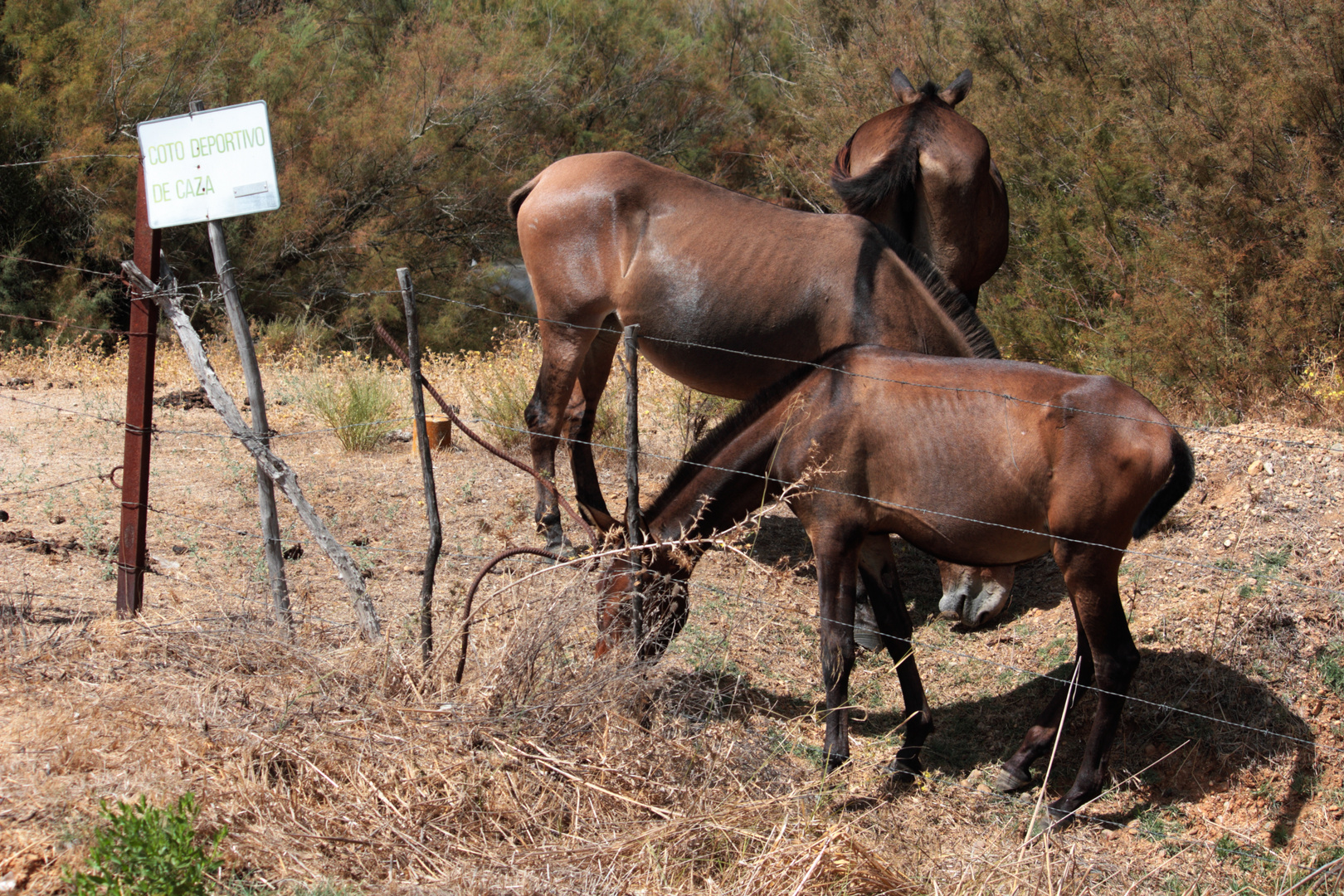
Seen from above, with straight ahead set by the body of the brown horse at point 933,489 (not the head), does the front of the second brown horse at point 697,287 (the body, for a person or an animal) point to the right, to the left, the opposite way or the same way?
the opposite way

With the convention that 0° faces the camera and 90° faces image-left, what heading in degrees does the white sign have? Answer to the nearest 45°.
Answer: approximately 0°

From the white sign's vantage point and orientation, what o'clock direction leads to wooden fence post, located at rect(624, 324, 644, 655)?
The wooden fence post is roughly at 10 o'clock from the white sign.

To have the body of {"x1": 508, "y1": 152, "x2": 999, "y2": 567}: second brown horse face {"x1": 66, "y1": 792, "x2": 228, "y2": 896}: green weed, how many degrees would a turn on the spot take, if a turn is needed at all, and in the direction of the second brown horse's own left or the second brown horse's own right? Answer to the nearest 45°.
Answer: approximately 90° to the second brown horse's own right

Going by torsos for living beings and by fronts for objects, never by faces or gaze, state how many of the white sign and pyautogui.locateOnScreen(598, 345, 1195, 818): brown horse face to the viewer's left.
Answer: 1

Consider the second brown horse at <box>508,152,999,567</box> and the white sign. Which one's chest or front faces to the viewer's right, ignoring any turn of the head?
the second brown horse

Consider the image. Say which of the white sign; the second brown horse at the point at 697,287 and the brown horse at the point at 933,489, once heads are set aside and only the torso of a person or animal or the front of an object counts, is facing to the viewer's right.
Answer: the second brown horse

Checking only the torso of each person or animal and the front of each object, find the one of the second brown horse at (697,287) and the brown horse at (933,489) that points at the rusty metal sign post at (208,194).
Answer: the brown horse

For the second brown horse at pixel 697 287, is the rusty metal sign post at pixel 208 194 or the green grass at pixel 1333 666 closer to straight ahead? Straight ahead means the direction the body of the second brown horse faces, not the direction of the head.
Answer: the green grass

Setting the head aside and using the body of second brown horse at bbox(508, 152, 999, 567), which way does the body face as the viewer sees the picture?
to the viewer's right

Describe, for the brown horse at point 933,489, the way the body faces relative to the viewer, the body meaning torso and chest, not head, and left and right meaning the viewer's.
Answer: facing to the left of the viewer
